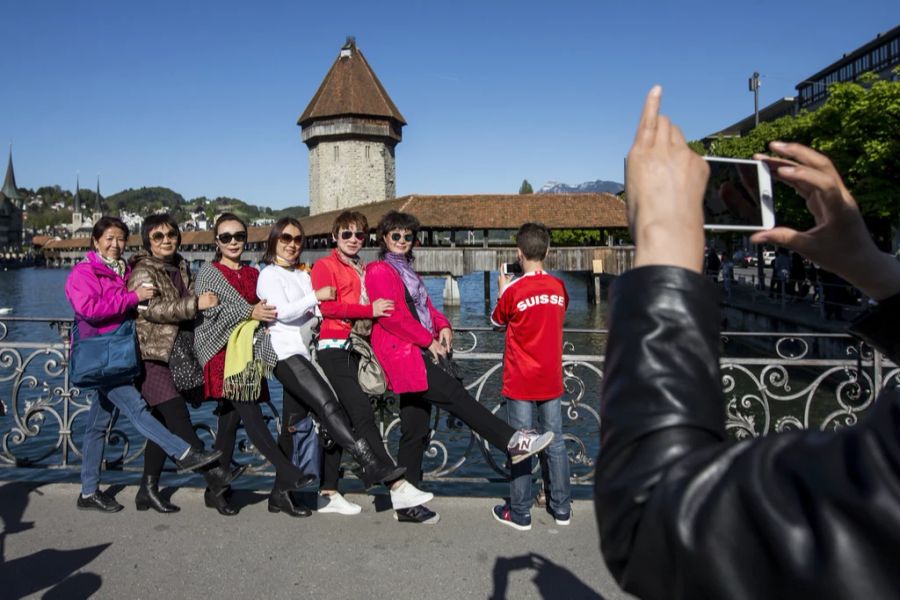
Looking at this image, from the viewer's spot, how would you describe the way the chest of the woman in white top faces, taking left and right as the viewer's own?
facing the viewer and to the right of the viewer

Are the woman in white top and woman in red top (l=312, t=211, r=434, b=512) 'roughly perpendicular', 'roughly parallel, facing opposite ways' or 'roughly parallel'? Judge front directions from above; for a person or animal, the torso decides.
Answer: roughly parallel

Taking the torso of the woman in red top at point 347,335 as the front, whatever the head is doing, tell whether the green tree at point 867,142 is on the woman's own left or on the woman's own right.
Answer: on the woman's own left

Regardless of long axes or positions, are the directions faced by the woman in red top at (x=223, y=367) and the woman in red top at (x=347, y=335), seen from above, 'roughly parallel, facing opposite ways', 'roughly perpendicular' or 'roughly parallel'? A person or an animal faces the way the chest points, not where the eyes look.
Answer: roughly parallel

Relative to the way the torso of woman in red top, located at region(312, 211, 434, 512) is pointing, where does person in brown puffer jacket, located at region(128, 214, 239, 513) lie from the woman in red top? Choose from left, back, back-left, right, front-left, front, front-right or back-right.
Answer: back-right

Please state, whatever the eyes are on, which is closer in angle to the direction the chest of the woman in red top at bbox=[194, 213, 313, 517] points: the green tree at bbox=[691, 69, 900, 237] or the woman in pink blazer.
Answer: the woman in pink blazer

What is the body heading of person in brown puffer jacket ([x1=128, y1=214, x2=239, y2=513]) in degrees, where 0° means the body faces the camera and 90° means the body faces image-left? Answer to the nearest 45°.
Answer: approximately 315°

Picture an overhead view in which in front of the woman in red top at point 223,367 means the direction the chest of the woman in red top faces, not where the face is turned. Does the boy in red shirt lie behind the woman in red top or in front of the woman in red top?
in front
